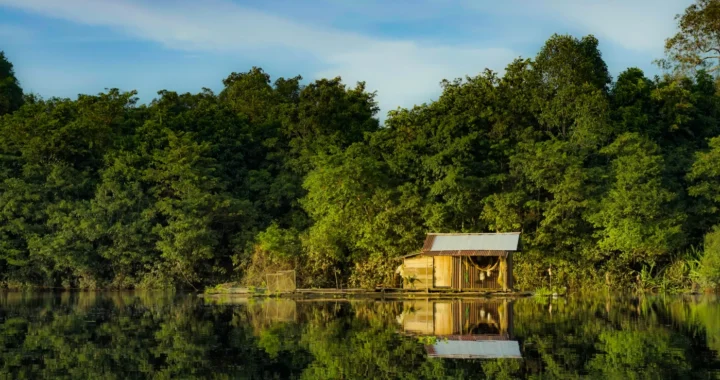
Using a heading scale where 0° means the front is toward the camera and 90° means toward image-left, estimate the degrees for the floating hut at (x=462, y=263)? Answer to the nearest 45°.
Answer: approximately 0°
